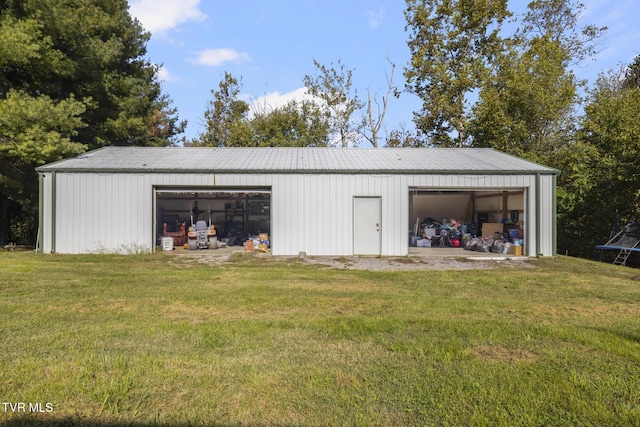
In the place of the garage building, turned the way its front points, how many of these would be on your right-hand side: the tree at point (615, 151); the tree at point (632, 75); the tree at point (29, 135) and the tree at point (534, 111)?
1

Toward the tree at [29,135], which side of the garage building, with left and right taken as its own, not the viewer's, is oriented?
right

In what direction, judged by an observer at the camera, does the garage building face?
facing the viewer

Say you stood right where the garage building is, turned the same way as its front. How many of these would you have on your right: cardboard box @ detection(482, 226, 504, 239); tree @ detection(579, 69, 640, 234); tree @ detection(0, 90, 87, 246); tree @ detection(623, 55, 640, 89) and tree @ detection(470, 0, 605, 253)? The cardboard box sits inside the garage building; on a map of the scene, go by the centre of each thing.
1

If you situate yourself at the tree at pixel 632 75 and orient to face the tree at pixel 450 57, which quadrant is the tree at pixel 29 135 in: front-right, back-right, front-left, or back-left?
front-left

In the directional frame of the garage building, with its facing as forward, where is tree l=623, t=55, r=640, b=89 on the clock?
The tree is roughly at 8 o'clock from the garage building.

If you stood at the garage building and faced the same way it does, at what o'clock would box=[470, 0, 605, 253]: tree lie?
The tree is roughly at 8 o'clock from the garage building.

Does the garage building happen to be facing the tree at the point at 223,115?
no

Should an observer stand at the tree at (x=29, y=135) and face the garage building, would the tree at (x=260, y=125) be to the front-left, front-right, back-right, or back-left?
front-left

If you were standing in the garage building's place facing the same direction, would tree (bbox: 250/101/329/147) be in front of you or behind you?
behind

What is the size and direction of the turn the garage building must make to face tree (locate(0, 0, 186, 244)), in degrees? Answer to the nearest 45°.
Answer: approximately 90° to its right

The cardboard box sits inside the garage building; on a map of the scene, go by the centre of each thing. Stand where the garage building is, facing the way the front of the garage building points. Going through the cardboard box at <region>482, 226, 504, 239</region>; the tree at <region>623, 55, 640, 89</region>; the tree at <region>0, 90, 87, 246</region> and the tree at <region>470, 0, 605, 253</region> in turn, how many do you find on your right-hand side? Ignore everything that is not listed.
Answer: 1

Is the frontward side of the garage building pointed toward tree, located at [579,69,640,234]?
no

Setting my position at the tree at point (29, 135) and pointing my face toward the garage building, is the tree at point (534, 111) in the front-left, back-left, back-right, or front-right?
front-left

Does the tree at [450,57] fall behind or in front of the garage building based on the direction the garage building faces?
behind

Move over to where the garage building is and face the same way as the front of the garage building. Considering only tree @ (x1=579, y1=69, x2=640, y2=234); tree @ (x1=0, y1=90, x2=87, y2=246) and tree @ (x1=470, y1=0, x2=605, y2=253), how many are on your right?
1

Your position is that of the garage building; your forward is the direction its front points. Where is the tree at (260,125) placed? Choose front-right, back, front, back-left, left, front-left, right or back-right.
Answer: back
